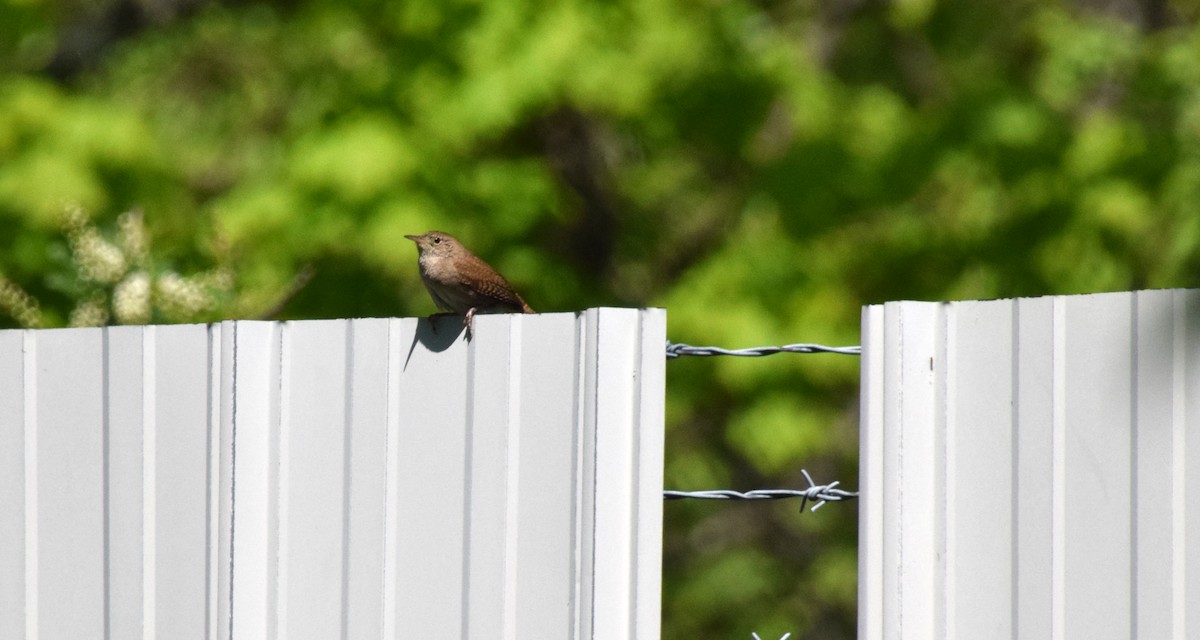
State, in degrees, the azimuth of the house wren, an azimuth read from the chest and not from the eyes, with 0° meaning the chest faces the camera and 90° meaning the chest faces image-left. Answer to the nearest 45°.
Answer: approximately 90°

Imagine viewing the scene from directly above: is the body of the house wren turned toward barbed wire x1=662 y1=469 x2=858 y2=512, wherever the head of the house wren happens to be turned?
no

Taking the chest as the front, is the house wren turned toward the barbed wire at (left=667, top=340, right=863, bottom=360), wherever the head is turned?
no

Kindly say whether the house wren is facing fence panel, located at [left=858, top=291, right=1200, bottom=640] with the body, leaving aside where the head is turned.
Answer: no
